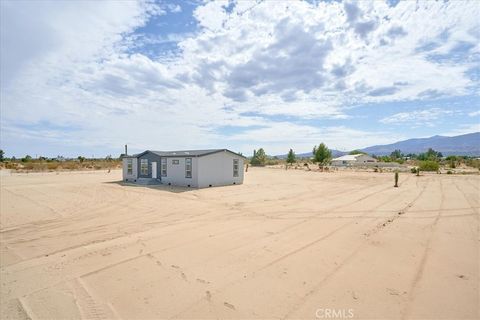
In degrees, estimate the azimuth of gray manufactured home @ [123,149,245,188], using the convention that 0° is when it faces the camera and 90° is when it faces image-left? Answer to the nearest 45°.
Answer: approximately 45°
